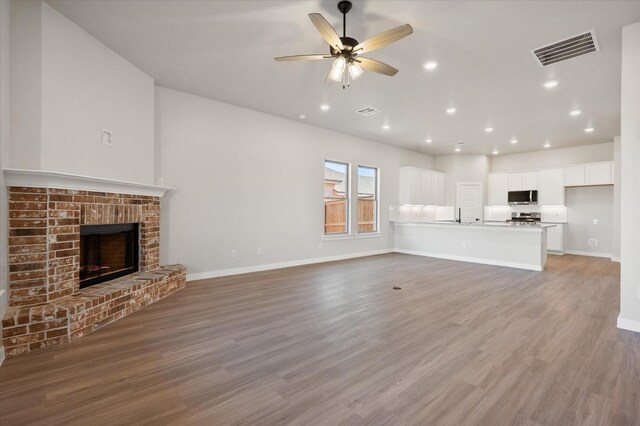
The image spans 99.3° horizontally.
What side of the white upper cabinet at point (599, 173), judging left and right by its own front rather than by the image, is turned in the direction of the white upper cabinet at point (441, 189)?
right

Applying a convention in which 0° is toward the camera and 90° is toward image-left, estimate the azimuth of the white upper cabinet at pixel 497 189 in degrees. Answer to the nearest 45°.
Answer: approximately 0°

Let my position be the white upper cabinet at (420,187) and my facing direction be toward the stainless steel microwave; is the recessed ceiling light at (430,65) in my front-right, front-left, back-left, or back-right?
back-right

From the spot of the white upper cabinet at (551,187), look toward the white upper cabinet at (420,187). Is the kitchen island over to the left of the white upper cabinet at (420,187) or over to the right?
left

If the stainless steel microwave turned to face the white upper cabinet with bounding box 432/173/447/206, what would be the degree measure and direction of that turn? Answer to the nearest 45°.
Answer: approximately 90° to its right

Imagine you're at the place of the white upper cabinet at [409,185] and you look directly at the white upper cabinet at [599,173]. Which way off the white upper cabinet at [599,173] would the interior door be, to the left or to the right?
left
